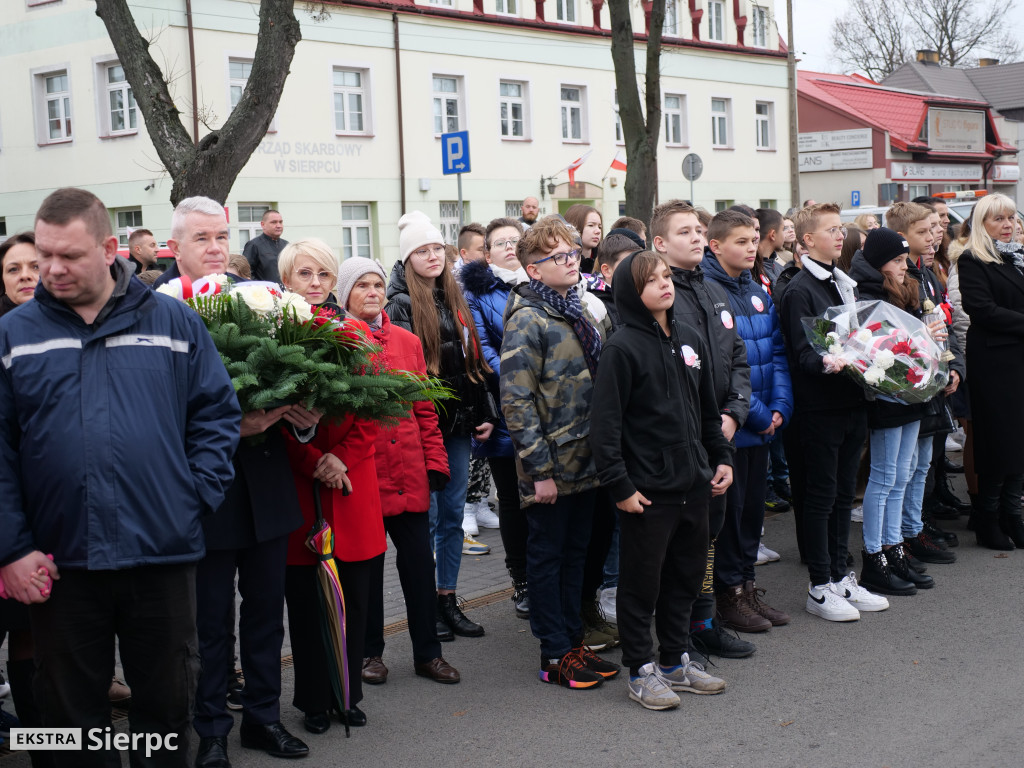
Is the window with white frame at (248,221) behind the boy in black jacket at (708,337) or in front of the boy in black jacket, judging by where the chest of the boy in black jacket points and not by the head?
behind

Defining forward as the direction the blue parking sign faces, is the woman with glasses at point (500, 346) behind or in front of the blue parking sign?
in front

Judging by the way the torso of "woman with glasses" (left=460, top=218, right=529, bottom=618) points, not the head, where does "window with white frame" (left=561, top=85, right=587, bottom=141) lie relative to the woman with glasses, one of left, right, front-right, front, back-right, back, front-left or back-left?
back-left

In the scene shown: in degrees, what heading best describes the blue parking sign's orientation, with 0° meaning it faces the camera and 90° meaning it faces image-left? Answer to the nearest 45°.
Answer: approximately 0°

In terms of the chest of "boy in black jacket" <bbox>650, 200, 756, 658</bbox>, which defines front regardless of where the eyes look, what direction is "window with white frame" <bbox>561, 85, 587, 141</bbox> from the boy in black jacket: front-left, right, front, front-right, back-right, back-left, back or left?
back-left

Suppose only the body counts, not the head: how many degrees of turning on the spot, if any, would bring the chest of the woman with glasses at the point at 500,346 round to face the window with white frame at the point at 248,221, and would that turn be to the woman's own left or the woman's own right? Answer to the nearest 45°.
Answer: approximately 135° to the woman's own left

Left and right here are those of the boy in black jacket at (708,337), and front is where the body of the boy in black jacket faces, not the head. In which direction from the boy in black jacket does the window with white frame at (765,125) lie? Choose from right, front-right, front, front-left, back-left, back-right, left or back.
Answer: back-left

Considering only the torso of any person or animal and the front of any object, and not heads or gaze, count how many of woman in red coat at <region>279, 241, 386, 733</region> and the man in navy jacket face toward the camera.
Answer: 2
